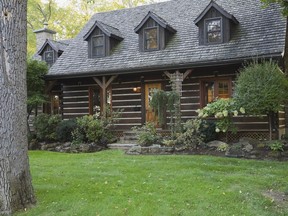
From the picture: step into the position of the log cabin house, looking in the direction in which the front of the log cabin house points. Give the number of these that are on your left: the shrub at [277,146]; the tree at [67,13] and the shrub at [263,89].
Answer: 2

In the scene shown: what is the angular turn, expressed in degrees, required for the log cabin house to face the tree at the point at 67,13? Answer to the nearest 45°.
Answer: approximately 90° to its right

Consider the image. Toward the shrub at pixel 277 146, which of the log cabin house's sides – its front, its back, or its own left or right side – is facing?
left

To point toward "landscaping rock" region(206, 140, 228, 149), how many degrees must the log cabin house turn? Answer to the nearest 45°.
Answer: approximately 45° to its left

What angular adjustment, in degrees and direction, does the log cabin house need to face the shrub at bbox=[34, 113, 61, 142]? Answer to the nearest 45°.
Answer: approximately 45° to its right

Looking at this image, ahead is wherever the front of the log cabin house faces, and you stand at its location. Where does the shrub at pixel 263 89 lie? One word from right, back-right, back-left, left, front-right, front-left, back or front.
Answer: left
